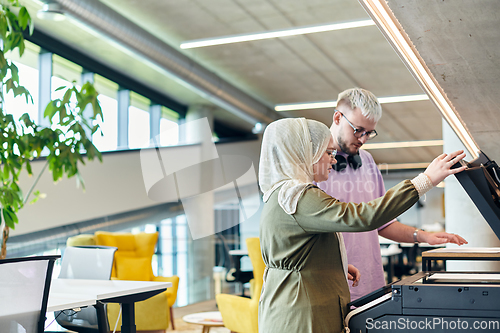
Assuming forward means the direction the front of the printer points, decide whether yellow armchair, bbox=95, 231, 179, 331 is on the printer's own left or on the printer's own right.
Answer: on the printer's own right

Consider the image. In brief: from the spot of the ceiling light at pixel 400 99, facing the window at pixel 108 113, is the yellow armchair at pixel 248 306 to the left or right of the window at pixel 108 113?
left

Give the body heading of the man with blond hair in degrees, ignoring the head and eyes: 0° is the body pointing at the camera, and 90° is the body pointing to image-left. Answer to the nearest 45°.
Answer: approximately 315°

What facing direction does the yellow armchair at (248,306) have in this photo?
to the viewer's left

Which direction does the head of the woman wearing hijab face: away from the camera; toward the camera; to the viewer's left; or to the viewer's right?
to the viewer's right

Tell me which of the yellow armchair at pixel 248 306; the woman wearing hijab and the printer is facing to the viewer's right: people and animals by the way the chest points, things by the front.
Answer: the woman wearing hijab

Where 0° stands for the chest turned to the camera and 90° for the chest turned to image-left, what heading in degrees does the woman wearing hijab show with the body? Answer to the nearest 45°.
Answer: approximately 270°

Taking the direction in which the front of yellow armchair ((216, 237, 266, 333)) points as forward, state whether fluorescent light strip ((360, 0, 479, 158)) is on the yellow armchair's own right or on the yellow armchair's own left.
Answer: on the yellow armchair's own left

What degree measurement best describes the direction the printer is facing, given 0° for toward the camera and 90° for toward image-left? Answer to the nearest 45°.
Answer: approximately 90°

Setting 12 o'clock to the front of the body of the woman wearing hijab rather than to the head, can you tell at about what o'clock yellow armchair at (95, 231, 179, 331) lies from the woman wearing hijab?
The yellow armchair is roughly at 8 o'clock from the woman wearing hijab.
